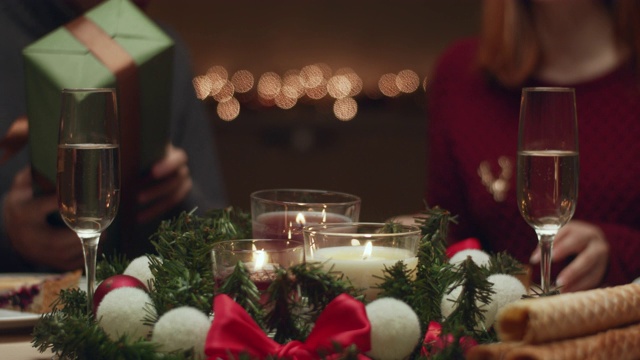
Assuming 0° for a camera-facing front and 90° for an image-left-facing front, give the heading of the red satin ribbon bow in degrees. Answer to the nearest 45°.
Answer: approximately 0°

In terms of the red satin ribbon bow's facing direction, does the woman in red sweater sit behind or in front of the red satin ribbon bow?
behind
